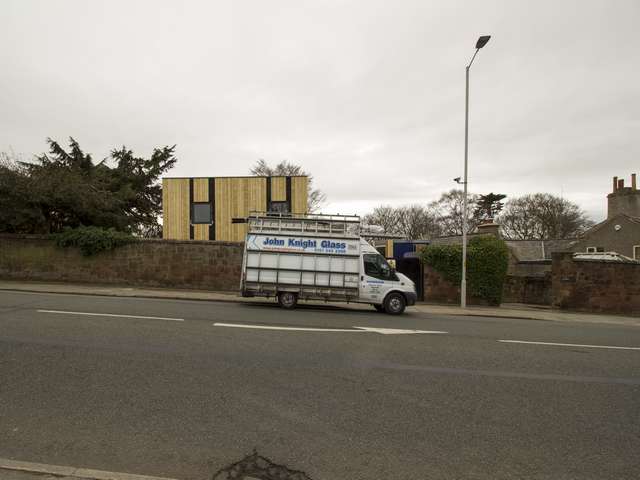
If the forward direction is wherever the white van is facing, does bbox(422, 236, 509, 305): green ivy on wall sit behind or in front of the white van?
in front

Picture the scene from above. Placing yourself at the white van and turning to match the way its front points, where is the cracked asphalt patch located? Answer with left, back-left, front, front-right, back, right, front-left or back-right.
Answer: right

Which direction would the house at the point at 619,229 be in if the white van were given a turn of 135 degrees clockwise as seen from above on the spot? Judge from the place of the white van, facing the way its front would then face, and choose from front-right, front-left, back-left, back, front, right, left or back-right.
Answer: back

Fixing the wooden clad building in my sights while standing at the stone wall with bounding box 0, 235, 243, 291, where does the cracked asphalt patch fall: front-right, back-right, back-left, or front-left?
back-right

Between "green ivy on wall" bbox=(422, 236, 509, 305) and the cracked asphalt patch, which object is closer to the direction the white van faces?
the green ivy on wall

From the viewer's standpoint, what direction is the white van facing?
to the viewer's right

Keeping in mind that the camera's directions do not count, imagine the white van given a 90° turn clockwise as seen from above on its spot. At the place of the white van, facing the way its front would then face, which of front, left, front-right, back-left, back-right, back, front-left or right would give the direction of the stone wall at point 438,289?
back-left
